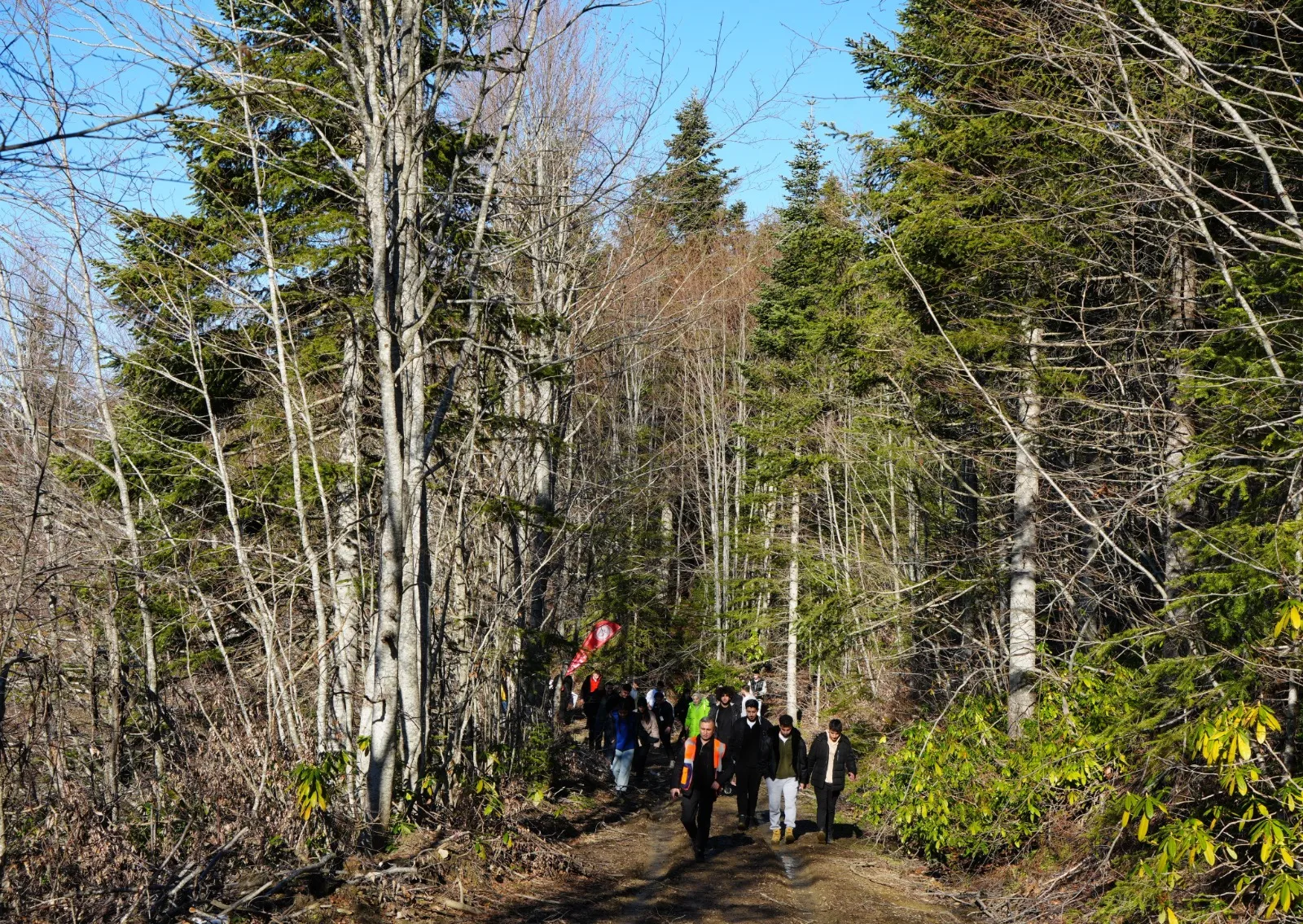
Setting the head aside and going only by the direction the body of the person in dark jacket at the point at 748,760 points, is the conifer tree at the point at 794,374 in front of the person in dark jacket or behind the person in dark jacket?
behind

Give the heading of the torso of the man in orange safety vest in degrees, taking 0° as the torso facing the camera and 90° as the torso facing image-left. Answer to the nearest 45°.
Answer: approximately 0°

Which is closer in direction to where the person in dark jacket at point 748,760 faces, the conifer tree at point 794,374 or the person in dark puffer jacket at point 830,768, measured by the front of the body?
the person in dark puffer jacket
